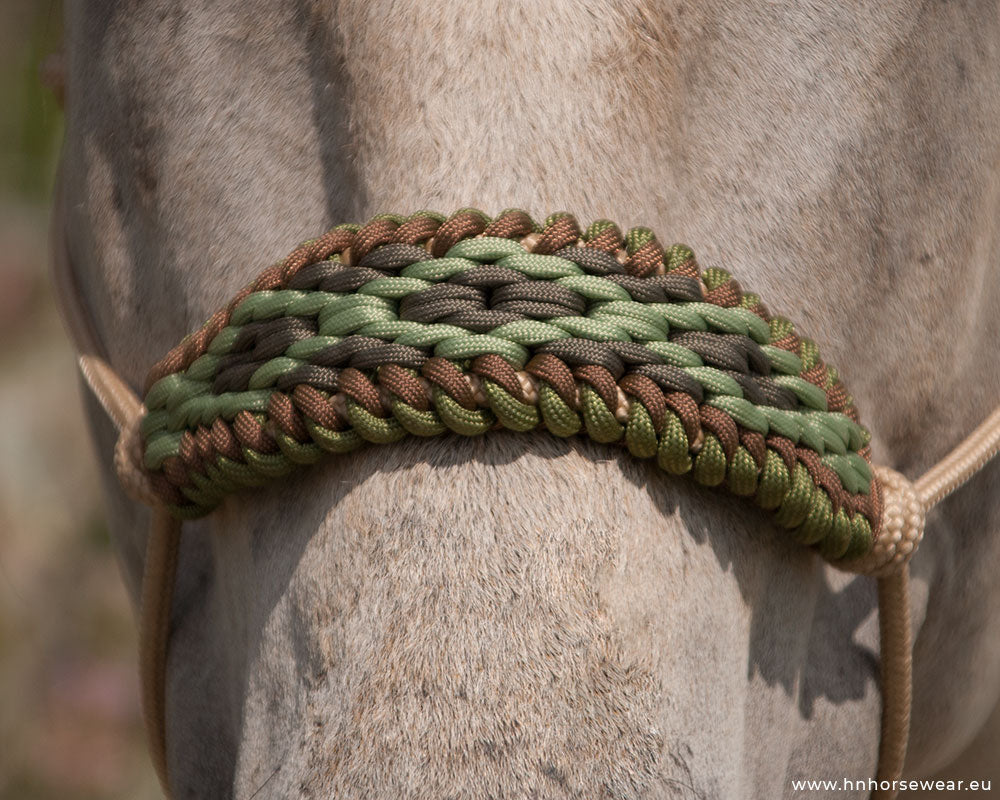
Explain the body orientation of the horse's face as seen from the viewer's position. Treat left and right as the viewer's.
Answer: facing the viewer
